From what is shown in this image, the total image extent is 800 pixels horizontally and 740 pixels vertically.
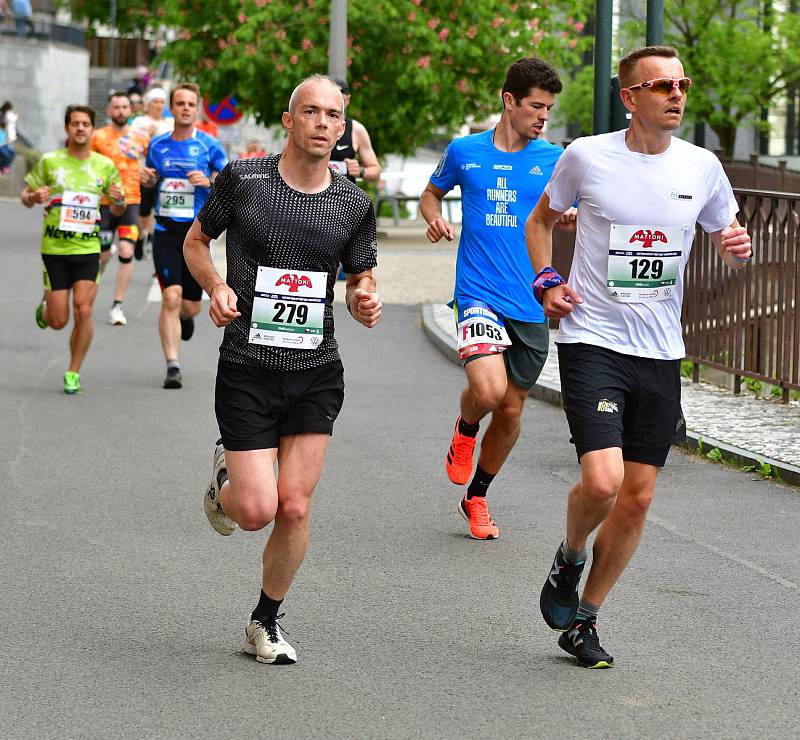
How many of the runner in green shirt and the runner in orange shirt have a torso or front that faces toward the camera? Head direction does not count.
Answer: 2

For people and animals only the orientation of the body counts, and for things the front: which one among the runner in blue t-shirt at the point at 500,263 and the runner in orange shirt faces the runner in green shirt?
the runner in orange shirt

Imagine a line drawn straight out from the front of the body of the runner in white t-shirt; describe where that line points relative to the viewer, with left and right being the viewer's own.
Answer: facing the viewer and to the right of the viewer

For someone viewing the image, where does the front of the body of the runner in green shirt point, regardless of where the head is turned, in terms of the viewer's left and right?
facing the viewer

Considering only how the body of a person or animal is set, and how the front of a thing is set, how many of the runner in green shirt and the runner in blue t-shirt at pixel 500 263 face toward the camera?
2

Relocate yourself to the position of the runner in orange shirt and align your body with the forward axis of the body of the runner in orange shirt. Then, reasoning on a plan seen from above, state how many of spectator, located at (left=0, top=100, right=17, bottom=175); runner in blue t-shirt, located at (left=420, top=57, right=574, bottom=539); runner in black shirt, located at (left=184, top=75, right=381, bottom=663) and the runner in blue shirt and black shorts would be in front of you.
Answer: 3

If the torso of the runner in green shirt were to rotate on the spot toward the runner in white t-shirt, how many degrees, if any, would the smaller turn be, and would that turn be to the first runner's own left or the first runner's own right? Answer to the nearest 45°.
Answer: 0° — they already face them

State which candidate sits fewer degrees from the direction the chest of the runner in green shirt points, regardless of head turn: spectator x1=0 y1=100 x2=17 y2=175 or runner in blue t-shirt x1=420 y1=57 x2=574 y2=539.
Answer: the runner in blue t-shirt

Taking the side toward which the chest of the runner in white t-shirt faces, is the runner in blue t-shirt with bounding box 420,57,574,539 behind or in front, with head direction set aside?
behind

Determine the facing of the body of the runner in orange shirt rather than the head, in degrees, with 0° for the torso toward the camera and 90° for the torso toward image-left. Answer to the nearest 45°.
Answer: approximately 0°

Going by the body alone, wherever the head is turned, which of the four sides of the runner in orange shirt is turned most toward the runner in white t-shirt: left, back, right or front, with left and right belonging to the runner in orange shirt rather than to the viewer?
front

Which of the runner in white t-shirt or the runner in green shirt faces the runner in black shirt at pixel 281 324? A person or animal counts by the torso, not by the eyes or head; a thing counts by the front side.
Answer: the runner in green shirt

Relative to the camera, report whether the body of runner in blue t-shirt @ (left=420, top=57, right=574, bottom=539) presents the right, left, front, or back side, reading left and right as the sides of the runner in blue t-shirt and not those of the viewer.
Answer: front
